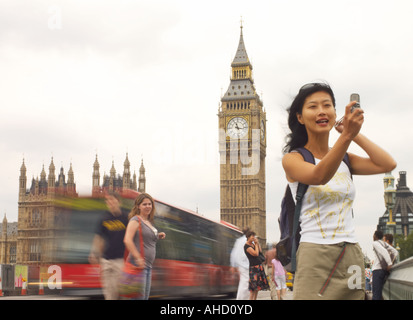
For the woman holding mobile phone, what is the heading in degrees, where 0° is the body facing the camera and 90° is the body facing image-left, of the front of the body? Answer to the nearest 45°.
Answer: approximately 315°

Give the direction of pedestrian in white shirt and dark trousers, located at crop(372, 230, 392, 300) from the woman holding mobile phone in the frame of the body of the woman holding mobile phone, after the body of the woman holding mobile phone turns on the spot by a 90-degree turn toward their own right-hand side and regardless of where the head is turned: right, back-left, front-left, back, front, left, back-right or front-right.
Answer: back-right

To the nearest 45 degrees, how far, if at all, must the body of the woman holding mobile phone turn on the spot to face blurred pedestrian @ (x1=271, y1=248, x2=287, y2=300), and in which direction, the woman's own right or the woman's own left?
approximately 135° to the woman's own left

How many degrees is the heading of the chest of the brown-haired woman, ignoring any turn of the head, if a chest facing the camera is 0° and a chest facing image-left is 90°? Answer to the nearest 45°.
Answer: approximately 315°

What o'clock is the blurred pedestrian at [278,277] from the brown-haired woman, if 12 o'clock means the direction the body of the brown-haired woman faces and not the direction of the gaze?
The blurred pedestrian is roughly at 8 o'clock from the brown-haired woman.

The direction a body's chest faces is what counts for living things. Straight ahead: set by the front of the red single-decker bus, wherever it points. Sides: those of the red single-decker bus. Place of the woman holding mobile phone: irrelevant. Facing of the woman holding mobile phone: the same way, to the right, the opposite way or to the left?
to the left

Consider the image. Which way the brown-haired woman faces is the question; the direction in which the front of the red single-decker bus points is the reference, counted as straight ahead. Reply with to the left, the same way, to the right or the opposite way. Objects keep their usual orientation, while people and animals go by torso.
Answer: to the left

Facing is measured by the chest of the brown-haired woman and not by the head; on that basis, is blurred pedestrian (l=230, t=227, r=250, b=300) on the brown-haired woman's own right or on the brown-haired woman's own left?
on the brown-haired woman's own left
